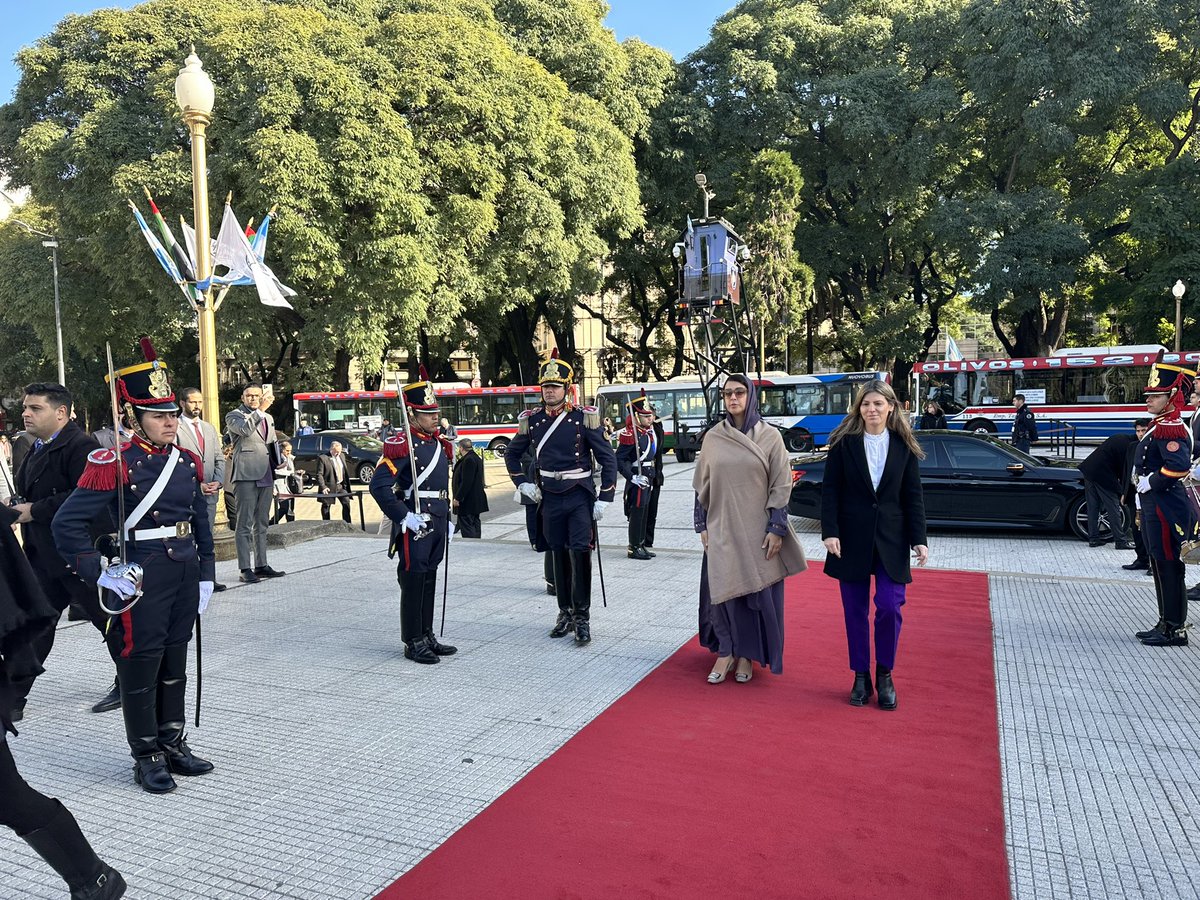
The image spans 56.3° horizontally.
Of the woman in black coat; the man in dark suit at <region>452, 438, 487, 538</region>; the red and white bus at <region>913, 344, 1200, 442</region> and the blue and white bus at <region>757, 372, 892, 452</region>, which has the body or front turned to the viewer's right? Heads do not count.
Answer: the blue and white bus

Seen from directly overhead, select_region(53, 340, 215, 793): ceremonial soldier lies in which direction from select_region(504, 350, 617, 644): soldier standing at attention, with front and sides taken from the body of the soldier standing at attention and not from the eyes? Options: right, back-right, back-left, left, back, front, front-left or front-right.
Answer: front-right

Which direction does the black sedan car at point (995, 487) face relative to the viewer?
to the viewer's right

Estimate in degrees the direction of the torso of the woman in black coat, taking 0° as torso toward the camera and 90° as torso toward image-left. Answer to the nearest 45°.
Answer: approximately 0°

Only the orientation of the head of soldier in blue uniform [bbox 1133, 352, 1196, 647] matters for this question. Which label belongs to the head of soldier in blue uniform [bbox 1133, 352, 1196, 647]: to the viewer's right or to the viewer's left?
to the viewer's left

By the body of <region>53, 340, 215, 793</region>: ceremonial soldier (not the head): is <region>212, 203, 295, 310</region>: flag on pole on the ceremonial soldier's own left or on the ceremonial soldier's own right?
on the ceremonial soldier's own left

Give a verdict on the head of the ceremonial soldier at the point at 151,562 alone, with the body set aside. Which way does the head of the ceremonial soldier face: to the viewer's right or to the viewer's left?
to the viewer's right

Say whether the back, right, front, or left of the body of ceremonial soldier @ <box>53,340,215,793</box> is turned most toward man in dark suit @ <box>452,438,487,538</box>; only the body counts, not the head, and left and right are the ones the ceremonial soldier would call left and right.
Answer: left
